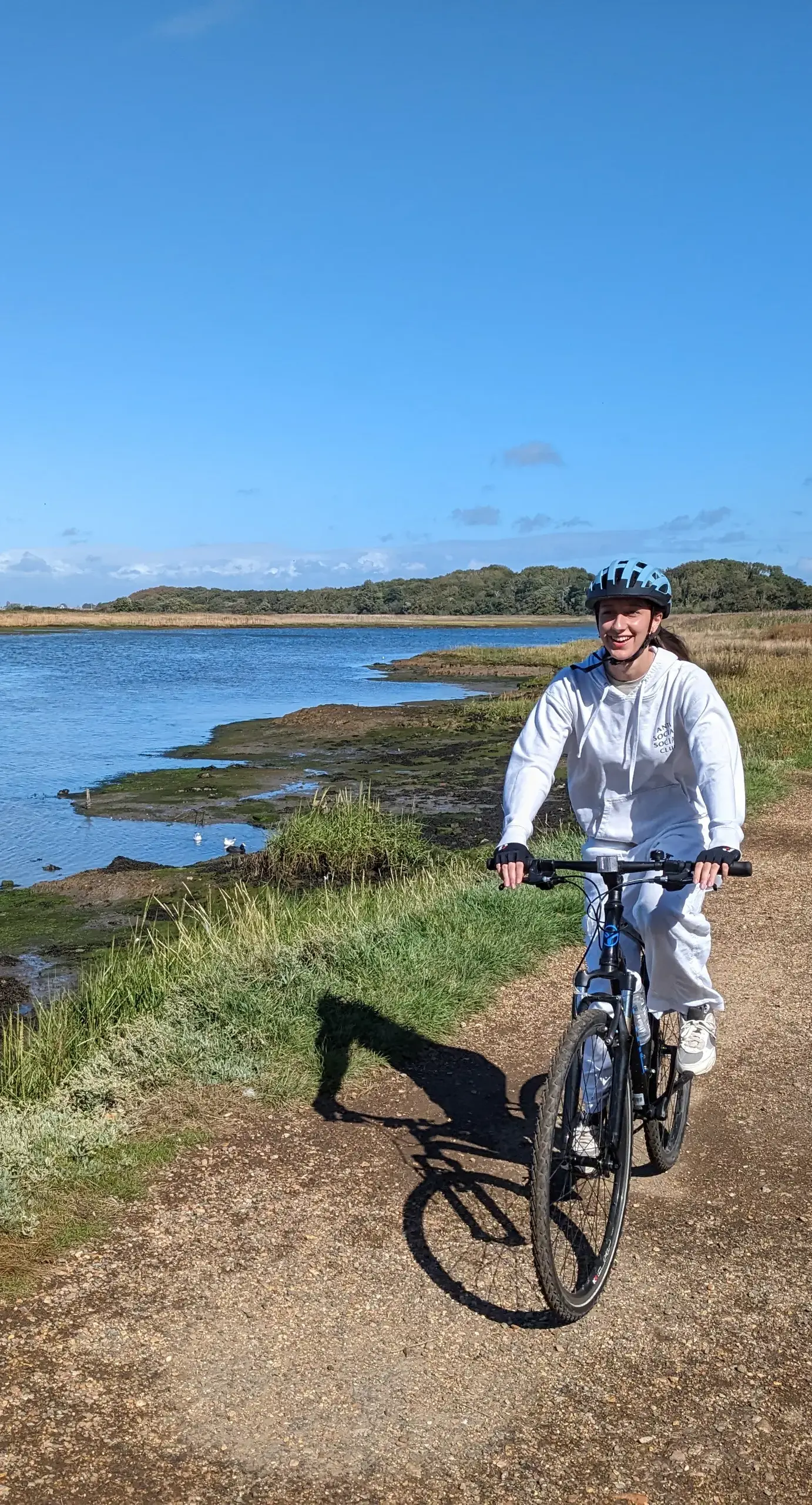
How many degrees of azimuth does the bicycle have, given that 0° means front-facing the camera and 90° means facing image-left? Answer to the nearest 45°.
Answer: approximately 0°

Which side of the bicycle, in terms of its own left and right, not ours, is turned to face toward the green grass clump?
back
